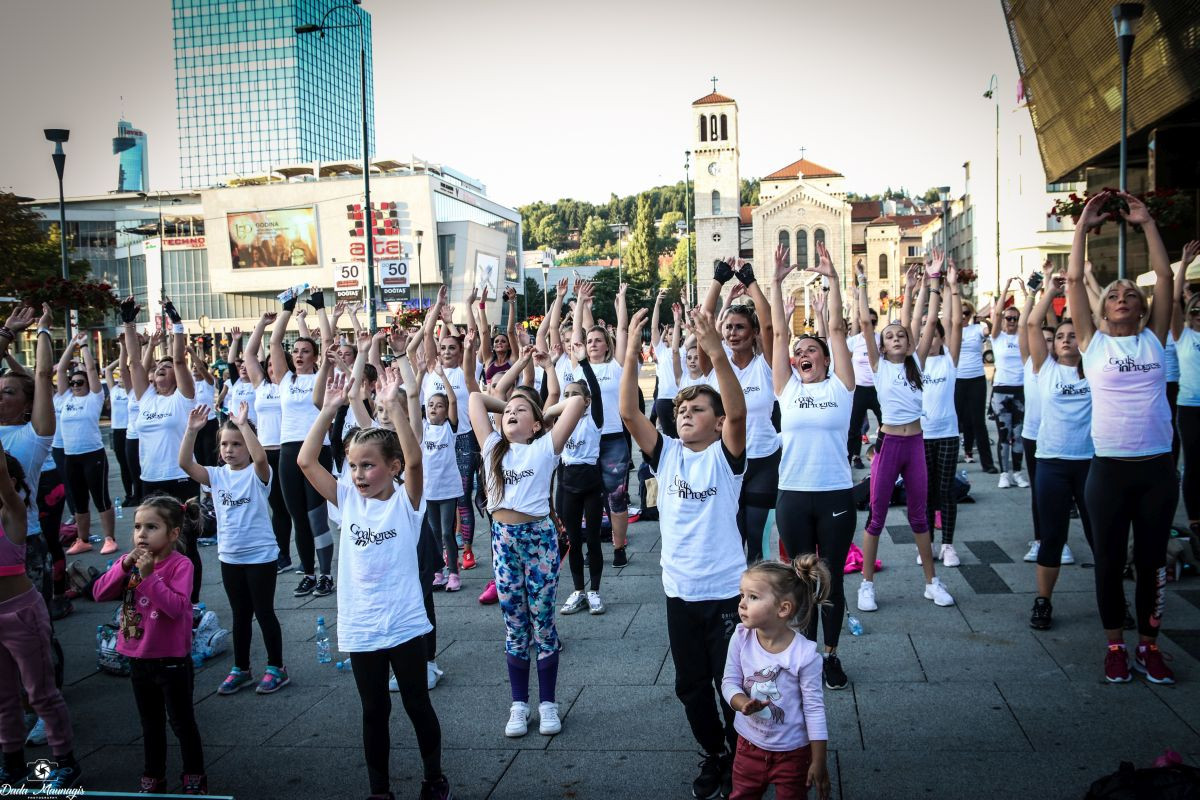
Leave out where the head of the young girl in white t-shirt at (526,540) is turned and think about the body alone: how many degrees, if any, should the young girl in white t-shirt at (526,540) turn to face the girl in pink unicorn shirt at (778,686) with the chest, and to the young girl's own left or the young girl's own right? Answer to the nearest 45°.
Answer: approximately 45° to the young girl's own left

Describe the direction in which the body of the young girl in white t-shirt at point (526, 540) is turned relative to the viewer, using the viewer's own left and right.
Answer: facing the viewer

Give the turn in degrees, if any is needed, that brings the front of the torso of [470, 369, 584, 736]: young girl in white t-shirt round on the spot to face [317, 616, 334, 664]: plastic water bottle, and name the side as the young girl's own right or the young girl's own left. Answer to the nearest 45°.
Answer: approximately 135° to the young girl's own right

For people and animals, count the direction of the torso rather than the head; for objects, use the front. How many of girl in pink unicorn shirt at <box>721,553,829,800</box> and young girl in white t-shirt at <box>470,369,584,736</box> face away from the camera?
0

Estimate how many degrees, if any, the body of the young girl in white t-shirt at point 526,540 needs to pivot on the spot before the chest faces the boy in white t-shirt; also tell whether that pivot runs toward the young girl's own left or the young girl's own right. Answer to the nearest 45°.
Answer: approximately 45° to the young girl's own left

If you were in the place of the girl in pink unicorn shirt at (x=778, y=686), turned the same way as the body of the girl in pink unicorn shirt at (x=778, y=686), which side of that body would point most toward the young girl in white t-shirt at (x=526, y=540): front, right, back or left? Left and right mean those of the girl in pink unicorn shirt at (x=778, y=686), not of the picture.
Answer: right

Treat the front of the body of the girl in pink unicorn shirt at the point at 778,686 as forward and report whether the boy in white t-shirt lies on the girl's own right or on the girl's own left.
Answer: on the girl's own right

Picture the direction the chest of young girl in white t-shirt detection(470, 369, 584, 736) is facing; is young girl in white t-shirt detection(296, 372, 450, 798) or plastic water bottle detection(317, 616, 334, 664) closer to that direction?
the young girl in white t-shirt

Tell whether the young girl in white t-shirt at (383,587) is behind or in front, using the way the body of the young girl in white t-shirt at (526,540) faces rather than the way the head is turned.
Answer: in front

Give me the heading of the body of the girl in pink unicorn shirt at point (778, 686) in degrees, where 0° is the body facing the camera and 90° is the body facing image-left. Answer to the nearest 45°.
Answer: approximately 45°

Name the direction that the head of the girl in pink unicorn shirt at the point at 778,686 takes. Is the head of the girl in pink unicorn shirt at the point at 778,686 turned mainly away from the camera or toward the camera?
toward the camera

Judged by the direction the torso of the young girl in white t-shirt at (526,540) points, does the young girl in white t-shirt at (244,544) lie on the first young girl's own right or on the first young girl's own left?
on the first young girl's own right

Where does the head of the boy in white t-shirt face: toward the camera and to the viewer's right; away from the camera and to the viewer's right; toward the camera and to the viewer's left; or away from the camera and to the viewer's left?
toward the camera and to the viewer's left

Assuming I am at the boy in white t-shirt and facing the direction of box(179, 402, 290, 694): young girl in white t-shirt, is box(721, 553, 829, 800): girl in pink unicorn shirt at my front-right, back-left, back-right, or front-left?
back-left
